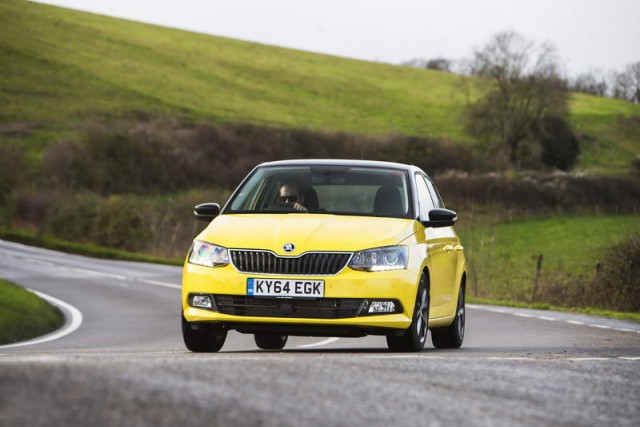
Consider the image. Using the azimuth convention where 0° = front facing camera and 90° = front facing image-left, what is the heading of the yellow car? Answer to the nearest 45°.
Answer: approximately 0°
